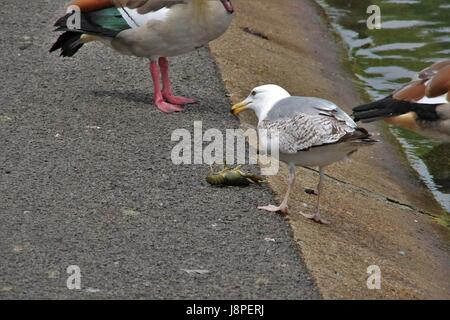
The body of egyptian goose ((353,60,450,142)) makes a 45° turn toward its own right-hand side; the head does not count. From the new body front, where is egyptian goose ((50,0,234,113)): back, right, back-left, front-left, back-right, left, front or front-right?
back-right

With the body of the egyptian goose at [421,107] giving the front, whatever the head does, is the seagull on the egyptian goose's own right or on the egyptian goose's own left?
on the egyptian goose's own right

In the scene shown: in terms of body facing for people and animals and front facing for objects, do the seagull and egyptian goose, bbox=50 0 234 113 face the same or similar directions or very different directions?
very different directions

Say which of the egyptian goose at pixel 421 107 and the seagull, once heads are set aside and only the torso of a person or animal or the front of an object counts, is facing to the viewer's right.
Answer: the egyptian goose

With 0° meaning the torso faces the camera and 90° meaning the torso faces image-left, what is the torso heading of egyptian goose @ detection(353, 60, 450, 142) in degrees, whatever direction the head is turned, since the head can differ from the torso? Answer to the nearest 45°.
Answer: approximately 270°

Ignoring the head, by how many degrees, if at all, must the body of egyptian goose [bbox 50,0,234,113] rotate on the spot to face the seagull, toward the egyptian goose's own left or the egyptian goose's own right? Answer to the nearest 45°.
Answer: approximately 45° to the egyptian goose's own right

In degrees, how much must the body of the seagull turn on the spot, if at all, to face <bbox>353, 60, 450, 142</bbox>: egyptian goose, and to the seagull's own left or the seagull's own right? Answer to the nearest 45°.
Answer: approximately 135° to the seagull's own right

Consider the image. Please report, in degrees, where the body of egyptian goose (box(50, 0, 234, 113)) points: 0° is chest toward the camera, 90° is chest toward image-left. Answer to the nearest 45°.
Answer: approximately 270°

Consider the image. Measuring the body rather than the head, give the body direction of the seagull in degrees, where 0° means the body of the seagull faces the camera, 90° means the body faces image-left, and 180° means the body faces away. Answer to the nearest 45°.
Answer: approximately 90°
